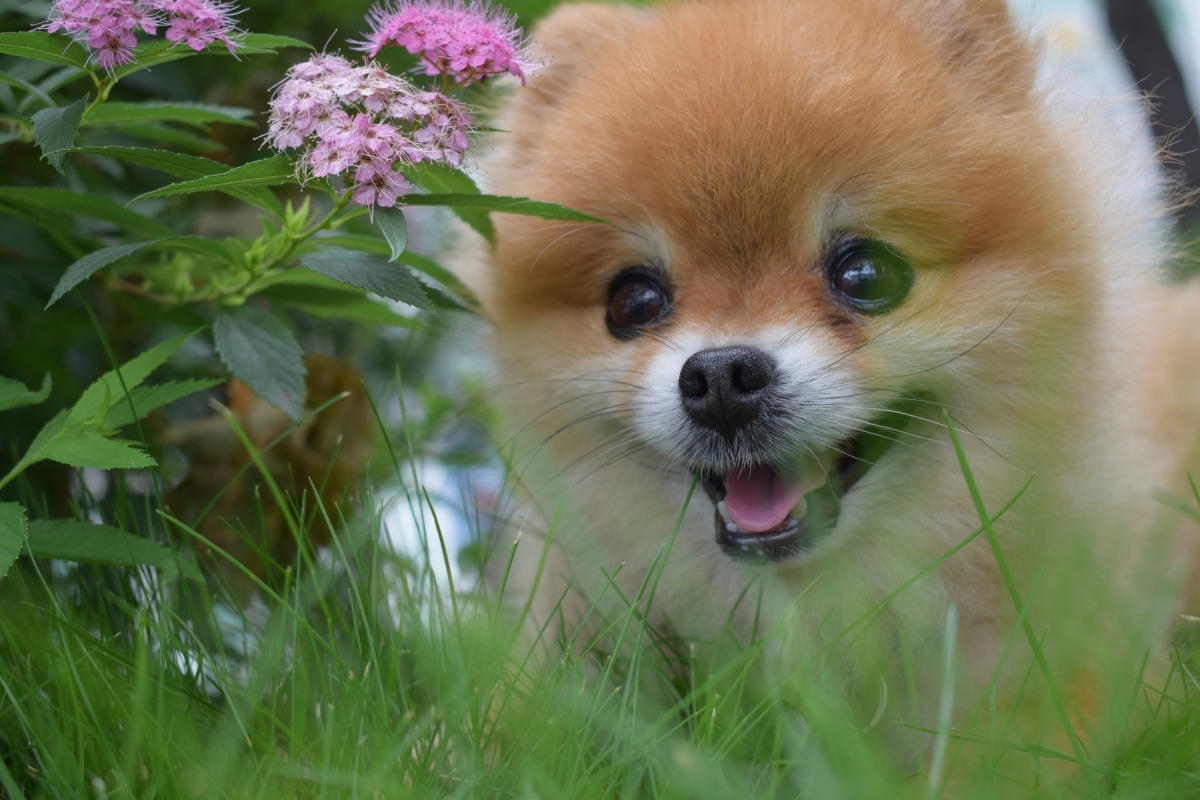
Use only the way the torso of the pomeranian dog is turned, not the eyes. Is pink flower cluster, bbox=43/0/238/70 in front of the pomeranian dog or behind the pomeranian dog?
in front

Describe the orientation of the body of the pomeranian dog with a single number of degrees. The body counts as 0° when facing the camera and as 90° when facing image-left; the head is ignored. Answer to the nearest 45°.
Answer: approximately 45°

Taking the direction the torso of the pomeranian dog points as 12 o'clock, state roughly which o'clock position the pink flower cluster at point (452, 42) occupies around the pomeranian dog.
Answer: The pink flower cluster is roughly at 1 o'clock from the pomeranian dog.
